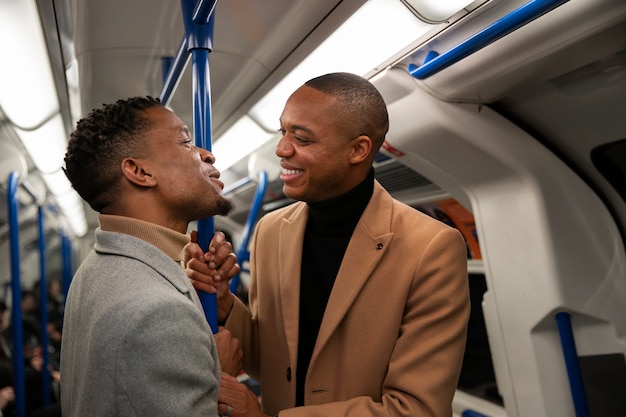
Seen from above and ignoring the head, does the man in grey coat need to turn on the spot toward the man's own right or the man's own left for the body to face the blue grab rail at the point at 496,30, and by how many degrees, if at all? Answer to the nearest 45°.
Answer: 0° — they already face it

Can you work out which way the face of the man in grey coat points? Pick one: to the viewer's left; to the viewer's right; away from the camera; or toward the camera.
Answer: to the viewer's right

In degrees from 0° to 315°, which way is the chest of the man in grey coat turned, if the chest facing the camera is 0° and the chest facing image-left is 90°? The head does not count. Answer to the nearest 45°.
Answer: approximately 270°

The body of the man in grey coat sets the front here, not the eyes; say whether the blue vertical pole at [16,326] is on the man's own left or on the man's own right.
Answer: on the man's own left
